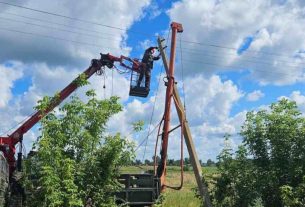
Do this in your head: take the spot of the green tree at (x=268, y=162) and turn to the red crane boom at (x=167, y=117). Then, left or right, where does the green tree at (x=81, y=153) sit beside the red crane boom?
left

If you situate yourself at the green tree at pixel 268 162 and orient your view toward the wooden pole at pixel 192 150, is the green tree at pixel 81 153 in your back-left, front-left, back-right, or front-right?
front-left

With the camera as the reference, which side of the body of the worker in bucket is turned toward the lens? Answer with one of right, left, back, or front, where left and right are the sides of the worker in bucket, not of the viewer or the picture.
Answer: right

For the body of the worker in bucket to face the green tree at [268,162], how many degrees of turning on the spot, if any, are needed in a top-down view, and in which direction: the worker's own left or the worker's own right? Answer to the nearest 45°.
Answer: approximately 45° to the worker's own right
